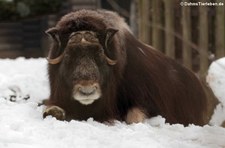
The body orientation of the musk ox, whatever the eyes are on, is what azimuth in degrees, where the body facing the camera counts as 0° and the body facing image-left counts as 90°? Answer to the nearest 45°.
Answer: approximately 45°

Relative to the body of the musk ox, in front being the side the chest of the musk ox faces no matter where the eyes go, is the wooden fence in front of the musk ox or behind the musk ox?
behind
